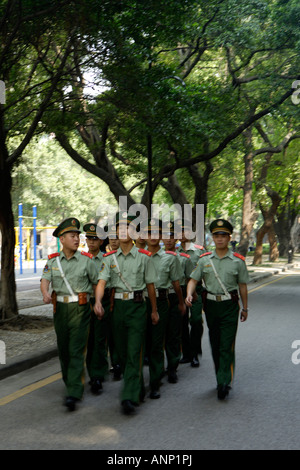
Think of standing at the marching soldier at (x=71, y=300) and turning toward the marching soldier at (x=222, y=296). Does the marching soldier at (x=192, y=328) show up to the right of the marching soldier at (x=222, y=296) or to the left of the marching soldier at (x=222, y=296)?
left

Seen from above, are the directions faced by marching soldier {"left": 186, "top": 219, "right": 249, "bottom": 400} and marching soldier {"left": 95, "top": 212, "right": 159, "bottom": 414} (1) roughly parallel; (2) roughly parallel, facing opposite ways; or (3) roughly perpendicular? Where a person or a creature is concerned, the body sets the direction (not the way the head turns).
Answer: roughly parallel

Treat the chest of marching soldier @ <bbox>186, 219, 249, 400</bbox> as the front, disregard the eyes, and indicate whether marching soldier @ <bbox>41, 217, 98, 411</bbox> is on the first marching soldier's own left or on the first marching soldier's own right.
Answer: on the first marching soldier's own right

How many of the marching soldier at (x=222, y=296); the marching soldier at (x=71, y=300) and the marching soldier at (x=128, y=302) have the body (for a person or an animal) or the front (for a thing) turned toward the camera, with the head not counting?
3

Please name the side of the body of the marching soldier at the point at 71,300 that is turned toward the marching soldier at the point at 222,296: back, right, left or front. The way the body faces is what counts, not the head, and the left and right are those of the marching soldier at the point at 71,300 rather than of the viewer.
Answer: left

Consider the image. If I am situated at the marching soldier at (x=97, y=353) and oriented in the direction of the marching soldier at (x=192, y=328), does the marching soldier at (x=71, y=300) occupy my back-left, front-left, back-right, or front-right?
back-right

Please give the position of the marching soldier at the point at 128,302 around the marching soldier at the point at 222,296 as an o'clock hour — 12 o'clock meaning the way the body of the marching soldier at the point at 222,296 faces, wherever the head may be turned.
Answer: the marching soldier at the point at 128,302 is roughly at 2 o'clock from the marching soldier at the point at 222,296.

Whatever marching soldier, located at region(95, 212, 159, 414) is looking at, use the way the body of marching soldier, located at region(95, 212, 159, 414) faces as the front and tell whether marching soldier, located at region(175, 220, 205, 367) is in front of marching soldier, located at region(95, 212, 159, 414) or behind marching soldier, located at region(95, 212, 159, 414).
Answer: behind

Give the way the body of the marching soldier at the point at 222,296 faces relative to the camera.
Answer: toward the camera

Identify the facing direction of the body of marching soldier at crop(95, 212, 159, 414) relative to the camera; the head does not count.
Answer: toward the camera

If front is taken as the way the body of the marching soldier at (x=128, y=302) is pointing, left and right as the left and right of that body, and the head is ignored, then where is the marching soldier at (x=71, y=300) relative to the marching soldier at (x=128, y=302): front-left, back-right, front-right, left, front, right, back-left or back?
right

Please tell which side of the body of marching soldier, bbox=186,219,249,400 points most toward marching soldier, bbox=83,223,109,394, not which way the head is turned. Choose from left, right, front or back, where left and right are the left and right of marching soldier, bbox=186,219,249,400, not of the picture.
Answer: right

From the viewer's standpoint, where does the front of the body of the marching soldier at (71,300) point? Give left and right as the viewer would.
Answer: facing the viewer
